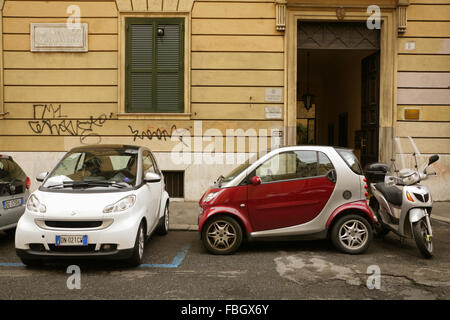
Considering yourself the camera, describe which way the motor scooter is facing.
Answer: facing the viewer and to the right of the viewer

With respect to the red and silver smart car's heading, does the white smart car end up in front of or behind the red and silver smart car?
in front

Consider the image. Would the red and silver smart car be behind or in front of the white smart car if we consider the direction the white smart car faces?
behind

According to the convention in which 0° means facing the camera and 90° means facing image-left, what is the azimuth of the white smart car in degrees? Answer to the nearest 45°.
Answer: approximately 45°

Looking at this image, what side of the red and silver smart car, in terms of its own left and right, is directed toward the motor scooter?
back

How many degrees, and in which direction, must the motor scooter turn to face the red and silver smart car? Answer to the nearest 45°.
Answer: approximately 135° to its right

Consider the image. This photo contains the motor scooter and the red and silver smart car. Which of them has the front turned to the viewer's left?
the red and silver smart car

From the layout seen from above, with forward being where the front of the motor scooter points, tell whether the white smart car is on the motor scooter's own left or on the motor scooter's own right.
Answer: on the motor scooter's own right

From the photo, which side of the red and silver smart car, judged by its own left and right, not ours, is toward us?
left
